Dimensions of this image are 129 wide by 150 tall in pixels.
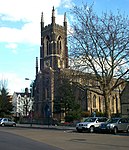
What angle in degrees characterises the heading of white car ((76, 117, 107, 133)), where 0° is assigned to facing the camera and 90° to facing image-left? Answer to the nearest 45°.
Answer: approximately 45°

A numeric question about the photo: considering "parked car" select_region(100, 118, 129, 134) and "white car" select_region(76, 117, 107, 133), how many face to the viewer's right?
0

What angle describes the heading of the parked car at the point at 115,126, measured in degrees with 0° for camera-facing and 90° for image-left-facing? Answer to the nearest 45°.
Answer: approximately 45°

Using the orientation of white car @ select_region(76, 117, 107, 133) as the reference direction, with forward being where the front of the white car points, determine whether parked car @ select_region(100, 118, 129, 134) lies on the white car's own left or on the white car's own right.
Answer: on the white car's own left

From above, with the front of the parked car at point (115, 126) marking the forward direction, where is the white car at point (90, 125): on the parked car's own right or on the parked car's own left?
on the parked car's own right
